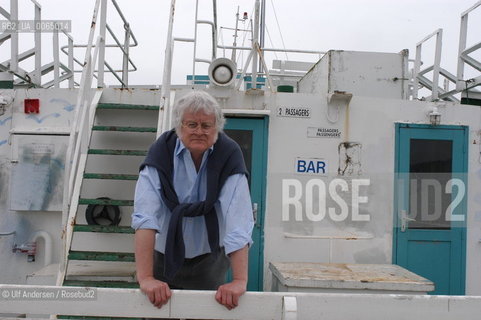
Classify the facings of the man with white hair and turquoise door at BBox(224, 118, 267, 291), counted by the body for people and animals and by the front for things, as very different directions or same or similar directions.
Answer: same or similar directions

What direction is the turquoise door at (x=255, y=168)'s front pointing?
toward the camera

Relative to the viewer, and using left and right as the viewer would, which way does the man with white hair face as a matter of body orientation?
facing the viewer

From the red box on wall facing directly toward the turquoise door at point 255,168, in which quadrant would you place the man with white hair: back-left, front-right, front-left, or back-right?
front-right

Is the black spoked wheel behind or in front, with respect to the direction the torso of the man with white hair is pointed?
behind

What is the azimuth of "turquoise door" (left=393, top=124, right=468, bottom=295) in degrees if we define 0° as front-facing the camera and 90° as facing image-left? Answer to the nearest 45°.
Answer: approximately 0°

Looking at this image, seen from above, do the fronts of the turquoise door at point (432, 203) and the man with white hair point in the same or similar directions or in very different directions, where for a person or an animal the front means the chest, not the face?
same or similar directions

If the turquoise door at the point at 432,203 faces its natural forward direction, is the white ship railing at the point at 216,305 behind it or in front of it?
in front

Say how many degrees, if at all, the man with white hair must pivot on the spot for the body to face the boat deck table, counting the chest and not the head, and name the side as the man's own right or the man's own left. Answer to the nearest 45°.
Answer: approximately 135° to the man's own left

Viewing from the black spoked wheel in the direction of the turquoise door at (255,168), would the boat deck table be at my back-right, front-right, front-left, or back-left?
front-right

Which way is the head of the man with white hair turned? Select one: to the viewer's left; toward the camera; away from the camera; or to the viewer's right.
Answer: toward the camera

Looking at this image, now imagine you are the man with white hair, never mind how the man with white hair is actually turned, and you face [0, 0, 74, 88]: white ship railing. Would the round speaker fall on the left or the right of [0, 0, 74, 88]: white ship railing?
right

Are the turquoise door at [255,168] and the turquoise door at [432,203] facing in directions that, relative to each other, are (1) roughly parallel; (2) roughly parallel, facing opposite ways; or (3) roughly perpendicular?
roughly parallel

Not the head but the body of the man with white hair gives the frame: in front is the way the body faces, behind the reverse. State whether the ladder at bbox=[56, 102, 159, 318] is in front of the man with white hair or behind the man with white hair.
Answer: behind

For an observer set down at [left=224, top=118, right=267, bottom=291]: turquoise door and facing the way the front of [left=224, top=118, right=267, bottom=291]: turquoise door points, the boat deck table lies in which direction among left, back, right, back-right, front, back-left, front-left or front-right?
front-left

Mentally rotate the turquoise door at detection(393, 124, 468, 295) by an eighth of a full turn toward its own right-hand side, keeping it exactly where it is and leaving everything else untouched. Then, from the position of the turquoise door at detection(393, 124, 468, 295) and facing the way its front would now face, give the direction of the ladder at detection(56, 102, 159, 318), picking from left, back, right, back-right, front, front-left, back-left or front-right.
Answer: front
